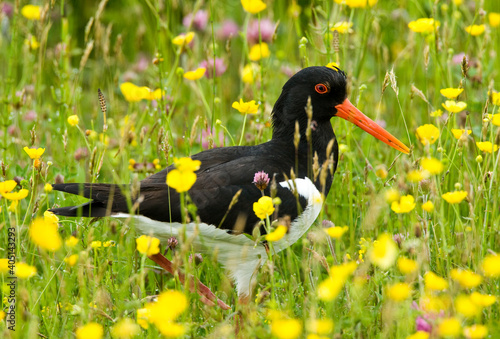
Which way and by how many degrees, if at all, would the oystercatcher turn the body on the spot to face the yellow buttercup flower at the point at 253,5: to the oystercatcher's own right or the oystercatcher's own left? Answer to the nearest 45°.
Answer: approximately 90° to the oystercatcher's own left

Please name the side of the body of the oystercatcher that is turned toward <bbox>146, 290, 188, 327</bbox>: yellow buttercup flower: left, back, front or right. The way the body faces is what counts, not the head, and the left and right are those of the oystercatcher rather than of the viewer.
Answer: right

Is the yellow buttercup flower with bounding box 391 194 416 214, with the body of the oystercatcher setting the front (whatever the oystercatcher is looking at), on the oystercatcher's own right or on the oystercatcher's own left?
on the oystercatcher's own right

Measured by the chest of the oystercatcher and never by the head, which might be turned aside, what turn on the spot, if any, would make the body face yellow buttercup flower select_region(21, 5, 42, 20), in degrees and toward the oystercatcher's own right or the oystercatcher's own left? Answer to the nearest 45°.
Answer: approximately 135° to the oystercatcher's own left

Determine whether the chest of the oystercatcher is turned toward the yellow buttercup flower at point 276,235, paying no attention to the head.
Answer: no

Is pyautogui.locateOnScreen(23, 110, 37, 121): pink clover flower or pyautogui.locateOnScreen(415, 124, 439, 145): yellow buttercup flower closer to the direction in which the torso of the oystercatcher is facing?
the yellow buttercup flower

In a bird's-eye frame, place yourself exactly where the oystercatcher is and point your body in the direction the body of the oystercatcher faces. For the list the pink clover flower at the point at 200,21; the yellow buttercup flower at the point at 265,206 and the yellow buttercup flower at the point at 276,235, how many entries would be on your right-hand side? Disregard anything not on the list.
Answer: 2

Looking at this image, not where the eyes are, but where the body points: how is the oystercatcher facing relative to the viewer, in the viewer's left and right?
facing to the right of the viewer

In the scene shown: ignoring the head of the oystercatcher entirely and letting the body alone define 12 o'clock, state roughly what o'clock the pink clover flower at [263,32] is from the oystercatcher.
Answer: The pink clover flower is roughly at 9 o'clock from the oystercatcher.

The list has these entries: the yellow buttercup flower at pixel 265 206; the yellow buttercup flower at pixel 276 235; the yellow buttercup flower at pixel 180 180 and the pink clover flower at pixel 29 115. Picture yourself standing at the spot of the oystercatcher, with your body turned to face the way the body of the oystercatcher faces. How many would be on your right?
3

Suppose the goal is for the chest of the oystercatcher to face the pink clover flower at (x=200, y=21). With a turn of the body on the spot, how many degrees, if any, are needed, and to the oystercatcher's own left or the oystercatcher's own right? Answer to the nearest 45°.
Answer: approximately 90° to the oystercatcher's own left

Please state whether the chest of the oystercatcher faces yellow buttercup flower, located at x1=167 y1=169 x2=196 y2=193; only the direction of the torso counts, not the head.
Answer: no

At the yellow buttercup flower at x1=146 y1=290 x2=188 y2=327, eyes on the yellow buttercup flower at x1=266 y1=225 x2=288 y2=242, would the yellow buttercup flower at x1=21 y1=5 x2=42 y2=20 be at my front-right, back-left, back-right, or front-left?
front-left

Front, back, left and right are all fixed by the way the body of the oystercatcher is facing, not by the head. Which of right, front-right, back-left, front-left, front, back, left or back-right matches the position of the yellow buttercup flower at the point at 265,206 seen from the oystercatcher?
right

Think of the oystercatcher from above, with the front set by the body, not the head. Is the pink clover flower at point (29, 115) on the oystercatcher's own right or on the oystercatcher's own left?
on the oystercatcher's own left
